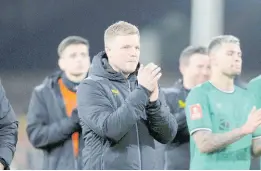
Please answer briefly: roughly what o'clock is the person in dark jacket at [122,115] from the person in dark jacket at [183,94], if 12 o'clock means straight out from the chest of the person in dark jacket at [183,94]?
the person in dark jacket at [122,115] is roughly at 2 o'clock from the person in dark jacket at [183,94].

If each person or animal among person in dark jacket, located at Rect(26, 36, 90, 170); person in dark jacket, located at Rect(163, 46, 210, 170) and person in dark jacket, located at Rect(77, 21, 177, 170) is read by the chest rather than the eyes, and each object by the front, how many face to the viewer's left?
0

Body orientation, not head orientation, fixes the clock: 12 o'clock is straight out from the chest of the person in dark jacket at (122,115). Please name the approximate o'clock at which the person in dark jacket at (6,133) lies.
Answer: the person in dark jacket at (6,133) is roughly at 4 o'clock from the person in dark jacket at (122,115).

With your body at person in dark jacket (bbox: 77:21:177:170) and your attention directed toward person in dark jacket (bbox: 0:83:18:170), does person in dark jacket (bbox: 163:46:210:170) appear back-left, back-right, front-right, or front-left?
back-right

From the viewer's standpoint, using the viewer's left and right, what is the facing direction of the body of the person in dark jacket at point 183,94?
facing the viewer and to the right of the viewer

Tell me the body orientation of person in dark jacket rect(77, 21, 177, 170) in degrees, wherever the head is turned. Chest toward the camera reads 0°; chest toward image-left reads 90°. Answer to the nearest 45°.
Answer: approximately 315°

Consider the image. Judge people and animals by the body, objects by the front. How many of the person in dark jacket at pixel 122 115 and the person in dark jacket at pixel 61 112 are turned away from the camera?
0

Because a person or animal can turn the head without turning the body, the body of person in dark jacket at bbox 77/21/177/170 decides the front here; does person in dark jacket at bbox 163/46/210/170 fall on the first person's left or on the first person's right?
on the first person's left

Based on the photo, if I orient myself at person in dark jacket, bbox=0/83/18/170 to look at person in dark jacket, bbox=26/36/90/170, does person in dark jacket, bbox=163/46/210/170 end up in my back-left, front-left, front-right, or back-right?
front-right

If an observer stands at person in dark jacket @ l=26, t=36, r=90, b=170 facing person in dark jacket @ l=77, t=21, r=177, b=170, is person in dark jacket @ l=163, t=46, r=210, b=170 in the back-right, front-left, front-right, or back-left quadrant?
front-left

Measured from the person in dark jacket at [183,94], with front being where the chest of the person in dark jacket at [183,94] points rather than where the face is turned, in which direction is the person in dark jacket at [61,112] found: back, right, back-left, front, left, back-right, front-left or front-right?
back-right

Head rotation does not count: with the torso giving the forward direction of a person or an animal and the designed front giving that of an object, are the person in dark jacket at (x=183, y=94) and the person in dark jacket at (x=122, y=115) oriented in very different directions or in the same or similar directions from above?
same or similar directions

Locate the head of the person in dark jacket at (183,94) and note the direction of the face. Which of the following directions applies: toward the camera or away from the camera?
toward the camera

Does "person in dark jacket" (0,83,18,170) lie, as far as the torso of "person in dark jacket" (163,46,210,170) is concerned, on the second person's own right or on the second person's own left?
on the second person's own right
